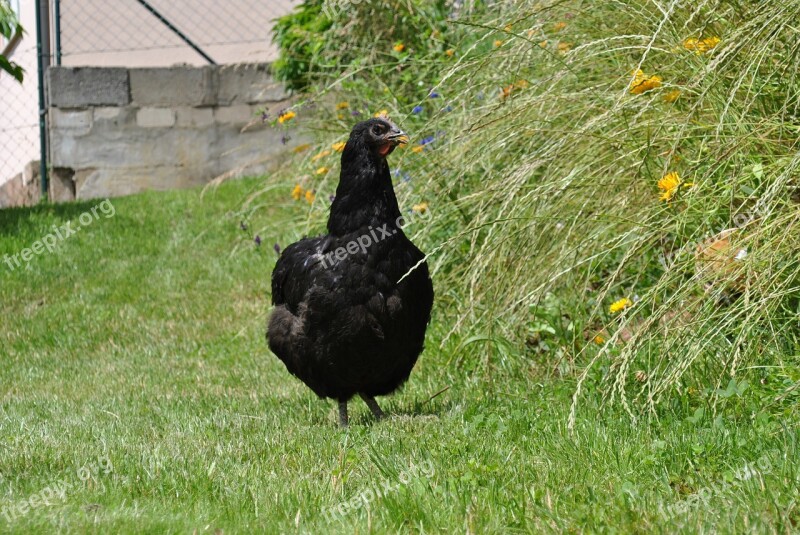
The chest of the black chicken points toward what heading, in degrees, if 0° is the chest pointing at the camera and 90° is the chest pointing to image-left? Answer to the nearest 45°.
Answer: approximately 315°

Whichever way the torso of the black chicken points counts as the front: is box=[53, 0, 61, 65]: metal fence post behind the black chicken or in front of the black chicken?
behind

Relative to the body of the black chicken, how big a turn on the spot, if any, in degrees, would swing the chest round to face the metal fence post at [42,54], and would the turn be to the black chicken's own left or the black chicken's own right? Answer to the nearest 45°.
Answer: approximately 180°

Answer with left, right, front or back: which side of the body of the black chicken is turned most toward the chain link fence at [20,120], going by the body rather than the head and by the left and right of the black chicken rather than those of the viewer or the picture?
back

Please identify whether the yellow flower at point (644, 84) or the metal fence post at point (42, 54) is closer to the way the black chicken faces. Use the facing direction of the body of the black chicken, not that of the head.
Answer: the yellow flower

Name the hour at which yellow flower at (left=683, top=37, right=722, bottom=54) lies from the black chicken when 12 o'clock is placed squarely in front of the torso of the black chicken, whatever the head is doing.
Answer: The yellow flower is roughly at 10 o'clock from the black chicken.

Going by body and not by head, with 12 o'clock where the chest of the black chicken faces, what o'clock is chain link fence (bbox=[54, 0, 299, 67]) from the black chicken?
The chain link fence is roughly at 7 o'clock from the black chicken.

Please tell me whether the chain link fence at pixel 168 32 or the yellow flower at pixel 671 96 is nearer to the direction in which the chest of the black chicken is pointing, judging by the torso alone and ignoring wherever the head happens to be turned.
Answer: the yellow flower
